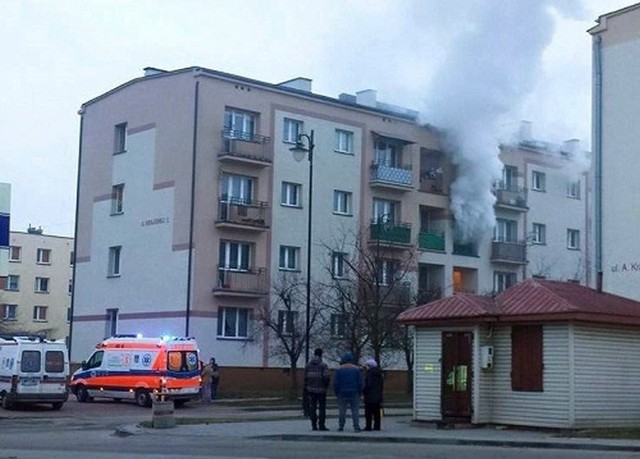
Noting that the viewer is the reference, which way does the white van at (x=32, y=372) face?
facing away from the viewer and to the left of the viewer

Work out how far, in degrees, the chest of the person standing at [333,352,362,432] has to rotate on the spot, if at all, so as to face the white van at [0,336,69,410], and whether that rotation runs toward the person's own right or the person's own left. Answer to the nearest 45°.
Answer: approximately 45° to the person's own left

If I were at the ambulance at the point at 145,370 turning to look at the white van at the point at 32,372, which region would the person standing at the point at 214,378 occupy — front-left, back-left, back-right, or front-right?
back-right

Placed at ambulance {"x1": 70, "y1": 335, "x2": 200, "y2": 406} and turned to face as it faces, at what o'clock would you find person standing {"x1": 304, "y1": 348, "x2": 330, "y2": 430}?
The person standing is roughly at 7 o'clock from the ambulance.

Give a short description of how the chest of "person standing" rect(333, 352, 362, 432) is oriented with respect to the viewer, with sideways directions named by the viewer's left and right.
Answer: facing away from the viewer

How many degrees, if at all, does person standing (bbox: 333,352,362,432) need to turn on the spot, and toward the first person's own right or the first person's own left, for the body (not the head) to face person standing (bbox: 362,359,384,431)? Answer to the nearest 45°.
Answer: approximately 90° to the first person's own right

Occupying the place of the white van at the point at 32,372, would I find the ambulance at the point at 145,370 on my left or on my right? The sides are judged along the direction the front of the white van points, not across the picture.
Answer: on my right

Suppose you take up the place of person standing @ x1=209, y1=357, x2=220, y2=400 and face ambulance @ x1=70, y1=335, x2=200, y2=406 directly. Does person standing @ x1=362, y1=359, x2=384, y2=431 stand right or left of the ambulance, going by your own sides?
left

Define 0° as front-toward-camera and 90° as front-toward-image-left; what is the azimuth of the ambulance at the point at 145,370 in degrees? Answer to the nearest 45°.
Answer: approximately 135°
